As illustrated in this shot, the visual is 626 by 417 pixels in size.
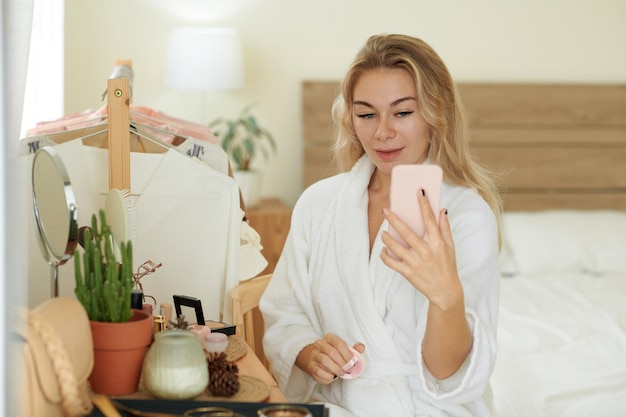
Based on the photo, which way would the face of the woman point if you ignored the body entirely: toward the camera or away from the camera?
toward the camera

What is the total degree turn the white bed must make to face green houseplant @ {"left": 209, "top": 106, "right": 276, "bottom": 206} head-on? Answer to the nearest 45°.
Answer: approximately 90° to its right

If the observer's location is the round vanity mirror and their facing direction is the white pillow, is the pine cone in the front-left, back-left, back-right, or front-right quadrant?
front-right

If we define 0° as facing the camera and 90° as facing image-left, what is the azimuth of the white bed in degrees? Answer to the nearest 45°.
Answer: approximately 0°

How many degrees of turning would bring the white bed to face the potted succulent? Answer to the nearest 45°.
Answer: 0° — it already faces it

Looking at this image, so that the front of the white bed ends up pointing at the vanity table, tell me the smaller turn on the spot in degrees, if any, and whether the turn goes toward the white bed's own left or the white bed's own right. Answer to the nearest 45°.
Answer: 0° — it already faces it

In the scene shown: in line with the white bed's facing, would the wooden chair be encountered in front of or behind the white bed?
in front

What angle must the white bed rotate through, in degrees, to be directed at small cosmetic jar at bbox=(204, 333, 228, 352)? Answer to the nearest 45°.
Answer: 0° — it already faces it

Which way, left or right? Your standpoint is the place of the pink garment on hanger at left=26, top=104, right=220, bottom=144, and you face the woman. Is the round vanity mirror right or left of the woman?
right

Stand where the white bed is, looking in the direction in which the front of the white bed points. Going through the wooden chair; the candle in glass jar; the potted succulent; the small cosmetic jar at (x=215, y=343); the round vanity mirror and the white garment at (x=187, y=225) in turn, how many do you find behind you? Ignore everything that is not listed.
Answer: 0

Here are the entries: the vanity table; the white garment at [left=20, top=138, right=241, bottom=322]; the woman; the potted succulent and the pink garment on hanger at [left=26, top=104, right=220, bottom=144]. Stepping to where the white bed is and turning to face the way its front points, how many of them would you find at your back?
0

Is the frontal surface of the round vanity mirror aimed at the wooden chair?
no

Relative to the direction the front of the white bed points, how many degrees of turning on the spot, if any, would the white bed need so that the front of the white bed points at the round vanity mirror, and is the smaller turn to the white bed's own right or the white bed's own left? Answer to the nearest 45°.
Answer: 0° — it already faces it

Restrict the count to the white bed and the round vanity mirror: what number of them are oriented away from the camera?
0
